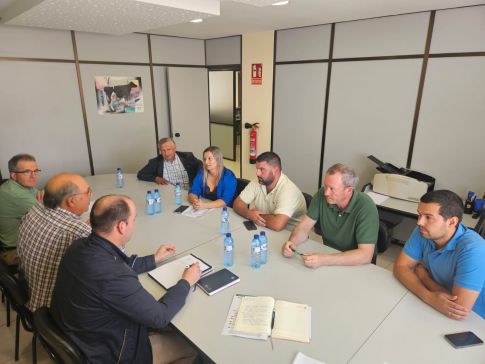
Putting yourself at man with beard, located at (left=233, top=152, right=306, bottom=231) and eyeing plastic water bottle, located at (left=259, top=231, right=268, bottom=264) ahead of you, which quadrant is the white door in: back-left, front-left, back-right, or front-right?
back-right

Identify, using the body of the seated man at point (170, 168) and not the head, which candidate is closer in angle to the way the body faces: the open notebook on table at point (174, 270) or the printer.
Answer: the open notebook on table

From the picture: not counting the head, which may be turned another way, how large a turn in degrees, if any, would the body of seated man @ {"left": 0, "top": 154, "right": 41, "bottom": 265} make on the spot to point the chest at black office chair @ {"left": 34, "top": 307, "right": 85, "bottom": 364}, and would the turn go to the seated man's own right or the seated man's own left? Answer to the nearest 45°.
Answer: approximately 90° to the seated man's own right

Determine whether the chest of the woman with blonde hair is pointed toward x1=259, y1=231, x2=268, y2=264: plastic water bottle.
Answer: no

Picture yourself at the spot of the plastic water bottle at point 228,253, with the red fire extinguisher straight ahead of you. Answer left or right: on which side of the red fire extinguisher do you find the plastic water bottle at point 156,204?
left

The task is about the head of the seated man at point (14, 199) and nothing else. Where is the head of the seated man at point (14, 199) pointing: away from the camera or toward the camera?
toward the camera

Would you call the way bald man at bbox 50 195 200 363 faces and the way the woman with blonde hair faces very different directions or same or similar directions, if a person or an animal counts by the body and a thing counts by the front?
very different directions

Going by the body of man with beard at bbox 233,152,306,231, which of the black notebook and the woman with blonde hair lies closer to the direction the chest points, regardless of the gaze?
the black notebook

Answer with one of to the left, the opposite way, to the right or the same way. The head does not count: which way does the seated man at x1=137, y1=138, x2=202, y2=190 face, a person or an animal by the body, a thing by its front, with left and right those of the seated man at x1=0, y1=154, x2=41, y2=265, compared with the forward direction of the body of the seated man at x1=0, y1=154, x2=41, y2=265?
to the right

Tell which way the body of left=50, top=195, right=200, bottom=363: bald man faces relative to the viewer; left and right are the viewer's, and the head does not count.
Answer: facing away from the viewer and to the right of the viewer

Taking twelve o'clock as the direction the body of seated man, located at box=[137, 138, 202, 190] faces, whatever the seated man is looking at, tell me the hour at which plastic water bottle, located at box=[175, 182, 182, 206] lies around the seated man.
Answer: The plastic water bottle is roughly at 12 o'clock from the seated man.

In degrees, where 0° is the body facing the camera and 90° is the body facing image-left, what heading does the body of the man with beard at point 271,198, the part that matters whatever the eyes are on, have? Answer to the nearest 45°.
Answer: approximately 45°

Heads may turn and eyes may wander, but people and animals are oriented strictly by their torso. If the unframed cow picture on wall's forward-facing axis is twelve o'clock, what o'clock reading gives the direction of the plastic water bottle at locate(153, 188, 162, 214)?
The plastic water bottle is roughly at 12 o'clock from the unframed cow picture on wall.

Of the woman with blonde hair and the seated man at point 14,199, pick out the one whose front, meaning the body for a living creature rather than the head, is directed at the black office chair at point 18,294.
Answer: the woman with blonde hair

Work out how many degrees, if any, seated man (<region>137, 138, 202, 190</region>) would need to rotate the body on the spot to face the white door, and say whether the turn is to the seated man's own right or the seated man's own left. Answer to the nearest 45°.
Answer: approximately 180°

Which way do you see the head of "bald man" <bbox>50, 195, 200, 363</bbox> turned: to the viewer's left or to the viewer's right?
to the viewer's right

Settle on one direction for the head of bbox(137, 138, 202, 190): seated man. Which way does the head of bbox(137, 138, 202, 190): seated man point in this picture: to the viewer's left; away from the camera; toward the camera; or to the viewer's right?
toward the camera

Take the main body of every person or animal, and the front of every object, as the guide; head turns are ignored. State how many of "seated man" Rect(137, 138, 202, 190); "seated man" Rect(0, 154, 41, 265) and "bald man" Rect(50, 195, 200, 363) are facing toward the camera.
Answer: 1
